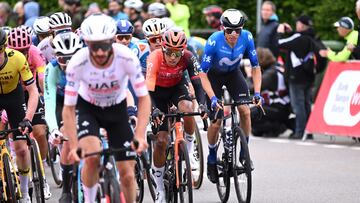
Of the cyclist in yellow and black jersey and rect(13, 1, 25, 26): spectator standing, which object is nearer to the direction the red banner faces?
the cyclist in yellow and black jersey

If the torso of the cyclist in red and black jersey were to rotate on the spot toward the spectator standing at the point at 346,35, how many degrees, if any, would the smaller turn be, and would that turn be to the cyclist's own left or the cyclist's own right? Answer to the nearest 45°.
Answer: approximately 135° to the cyclist's own left

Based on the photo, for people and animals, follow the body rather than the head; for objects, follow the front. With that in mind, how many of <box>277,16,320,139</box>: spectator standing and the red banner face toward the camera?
1

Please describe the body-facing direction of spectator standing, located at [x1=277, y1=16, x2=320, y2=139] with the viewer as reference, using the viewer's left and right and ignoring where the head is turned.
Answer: facing to the left of the viewer

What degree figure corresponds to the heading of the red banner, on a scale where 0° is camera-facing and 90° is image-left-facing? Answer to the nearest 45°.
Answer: approximately 0°

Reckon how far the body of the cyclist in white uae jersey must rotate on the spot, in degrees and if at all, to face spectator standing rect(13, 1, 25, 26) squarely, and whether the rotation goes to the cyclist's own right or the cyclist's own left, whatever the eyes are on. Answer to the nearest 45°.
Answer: approximately 180°
